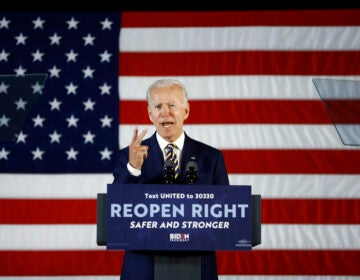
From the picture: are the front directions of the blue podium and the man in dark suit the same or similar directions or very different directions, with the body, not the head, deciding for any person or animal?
same or similar directions

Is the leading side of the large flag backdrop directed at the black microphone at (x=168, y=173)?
yes

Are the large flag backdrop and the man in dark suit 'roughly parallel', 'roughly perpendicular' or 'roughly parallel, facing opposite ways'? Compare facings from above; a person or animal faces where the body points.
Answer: roughly parallel

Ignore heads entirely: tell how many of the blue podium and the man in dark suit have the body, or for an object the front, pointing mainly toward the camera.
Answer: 2

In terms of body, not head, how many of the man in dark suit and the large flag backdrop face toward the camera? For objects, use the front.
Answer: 2

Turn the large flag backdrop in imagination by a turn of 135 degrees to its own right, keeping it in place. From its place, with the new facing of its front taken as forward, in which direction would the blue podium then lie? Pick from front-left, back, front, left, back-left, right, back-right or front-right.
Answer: back-left

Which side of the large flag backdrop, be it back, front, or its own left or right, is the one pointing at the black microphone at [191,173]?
front

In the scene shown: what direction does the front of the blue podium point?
toward the camera

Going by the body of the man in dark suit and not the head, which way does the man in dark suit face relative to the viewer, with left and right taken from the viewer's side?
facing the viewer

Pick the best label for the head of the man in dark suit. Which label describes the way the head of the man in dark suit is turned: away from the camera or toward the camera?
toward the camera

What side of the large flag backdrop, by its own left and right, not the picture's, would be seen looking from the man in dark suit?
front
